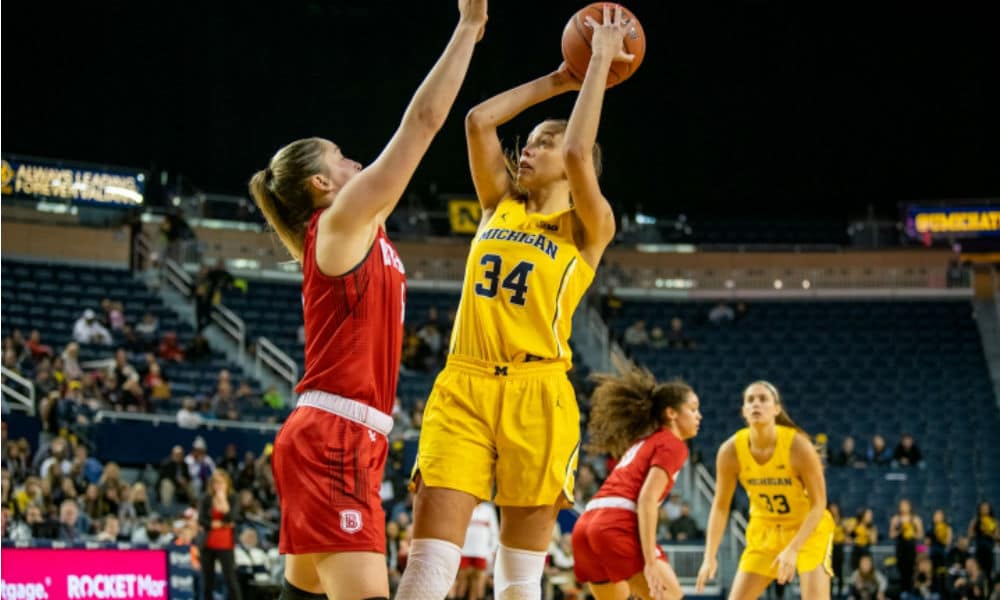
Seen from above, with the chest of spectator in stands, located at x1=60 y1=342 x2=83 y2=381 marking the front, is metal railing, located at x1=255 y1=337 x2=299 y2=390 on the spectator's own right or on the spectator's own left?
on the spectator's own left

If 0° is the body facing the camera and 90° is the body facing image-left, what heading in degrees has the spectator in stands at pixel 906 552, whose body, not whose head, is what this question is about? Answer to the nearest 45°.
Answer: approximately 0°

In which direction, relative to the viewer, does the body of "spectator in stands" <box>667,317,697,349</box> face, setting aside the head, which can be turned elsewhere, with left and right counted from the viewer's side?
facing the viewer

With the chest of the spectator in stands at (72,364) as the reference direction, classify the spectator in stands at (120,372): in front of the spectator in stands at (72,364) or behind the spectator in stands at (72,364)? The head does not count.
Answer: in front

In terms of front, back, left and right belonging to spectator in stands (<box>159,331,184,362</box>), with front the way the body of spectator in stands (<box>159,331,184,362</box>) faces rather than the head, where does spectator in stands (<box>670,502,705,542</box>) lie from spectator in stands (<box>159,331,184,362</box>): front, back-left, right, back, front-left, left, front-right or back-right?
front

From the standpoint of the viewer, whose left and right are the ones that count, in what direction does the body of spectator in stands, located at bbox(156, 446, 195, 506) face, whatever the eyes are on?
facing the viewer and to the right of the viewer

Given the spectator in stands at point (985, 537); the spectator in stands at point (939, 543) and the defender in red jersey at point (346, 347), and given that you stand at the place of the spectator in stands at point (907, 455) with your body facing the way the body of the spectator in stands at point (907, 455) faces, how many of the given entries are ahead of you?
3

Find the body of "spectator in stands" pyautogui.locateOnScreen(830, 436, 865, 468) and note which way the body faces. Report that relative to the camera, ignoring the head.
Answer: toward the camera

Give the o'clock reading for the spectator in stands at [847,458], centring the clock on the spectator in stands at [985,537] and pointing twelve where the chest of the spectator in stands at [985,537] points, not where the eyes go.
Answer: the spectator in stands at [847,458] is roughly at 5 o'clock from the spectator in stands at [985,537].

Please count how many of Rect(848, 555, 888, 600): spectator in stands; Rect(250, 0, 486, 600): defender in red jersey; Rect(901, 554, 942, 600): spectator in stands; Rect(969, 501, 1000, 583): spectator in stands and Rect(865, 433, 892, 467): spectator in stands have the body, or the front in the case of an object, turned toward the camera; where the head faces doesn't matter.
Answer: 4

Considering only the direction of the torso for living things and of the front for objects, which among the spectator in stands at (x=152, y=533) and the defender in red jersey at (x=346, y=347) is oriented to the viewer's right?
the defender in red jersey

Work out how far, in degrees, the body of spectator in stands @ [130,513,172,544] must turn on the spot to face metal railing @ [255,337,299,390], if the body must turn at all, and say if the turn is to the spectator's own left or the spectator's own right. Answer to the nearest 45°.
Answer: approximately 180°

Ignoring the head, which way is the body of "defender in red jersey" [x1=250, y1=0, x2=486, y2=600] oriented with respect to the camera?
to the viewer's right

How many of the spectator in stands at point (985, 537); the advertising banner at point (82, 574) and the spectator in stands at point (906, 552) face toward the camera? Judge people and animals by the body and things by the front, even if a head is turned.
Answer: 3

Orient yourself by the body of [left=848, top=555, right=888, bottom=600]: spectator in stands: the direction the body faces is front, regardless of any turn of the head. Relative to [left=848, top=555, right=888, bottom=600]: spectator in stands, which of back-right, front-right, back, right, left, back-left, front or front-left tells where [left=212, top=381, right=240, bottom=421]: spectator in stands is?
right

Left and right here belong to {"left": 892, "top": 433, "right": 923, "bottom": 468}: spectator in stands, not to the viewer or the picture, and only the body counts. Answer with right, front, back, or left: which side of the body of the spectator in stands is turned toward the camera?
front
